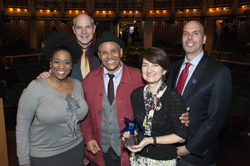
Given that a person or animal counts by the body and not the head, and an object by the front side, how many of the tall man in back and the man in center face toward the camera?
2

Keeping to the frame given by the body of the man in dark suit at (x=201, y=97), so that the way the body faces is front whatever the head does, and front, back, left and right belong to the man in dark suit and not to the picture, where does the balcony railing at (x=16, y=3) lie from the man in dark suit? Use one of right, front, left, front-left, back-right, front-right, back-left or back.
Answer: right

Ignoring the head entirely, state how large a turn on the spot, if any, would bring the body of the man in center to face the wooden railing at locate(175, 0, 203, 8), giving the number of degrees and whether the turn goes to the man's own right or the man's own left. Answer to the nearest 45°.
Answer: approximately 180°

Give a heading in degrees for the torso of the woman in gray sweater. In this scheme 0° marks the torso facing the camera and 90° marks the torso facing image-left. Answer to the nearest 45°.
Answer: approximately 315°

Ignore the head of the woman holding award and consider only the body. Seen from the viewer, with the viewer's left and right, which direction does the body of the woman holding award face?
facing the viewer and to the left of the viewer

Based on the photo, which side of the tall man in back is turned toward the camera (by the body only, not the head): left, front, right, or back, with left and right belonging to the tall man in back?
front

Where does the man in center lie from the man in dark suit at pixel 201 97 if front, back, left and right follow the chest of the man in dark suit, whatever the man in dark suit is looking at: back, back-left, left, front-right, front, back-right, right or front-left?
front-right

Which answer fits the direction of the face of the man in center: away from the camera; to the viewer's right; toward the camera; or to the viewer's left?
toward the camera

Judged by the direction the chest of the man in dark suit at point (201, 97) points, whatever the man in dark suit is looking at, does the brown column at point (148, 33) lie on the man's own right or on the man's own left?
on the man's own right

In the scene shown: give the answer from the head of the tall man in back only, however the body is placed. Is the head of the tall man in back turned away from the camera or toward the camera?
toward the camera

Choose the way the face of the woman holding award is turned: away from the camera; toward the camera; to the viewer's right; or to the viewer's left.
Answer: toward the camera

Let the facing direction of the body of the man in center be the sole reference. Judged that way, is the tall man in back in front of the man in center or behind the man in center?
behind

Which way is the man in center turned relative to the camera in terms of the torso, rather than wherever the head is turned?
toward the camera
